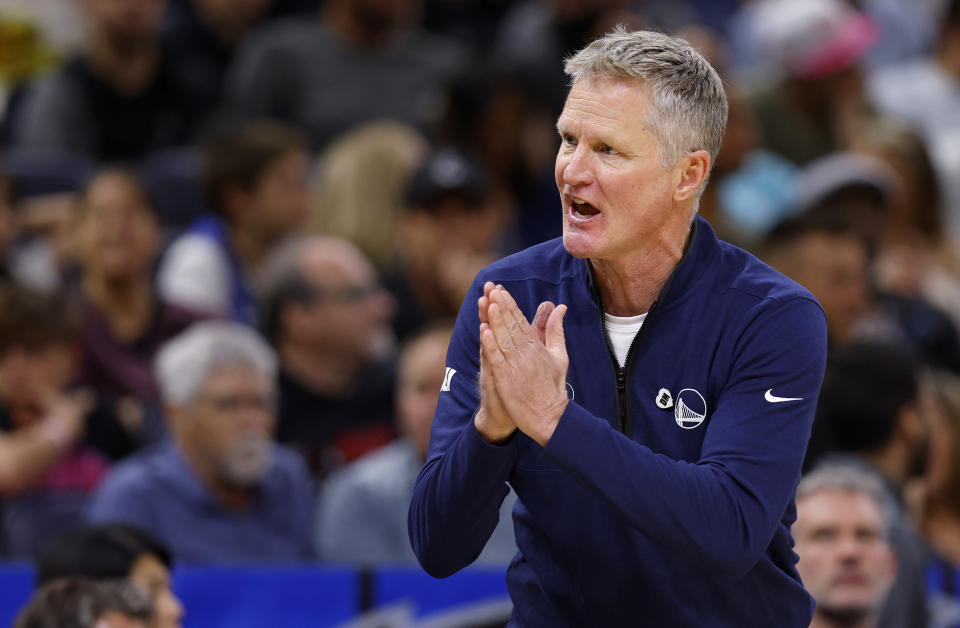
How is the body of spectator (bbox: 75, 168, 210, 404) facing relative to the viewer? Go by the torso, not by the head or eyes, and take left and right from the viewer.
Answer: facing the viewer

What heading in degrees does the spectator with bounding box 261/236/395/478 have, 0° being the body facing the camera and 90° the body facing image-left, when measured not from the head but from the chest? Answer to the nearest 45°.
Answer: approximately 315°

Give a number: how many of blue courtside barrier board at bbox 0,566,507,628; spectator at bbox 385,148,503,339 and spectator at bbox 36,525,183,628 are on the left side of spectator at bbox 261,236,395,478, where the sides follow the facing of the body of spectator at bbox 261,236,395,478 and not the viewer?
1

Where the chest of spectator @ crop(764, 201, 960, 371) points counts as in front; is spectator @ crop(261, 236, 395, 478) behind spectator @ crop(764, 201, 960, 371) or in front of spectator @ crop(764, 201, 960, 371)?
in front

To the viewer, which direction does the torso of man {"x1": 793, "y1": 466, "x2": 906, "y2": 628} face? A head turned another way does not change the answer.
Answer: toward the camera

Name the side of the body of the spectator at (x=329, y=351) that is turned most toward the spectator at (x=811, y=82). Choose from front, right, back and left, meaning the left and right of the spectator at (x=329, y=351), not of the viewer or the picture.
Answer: left

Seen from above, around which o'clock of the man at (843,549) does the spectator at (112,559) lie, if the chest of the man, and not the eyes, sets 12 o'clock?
The spectator is roughly at 2 o'clock from the man.

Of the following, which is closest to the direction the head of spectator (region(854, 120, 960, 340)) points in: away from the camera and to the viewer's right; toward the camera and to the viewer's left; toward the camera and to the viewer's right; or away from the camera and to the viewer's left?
toward the camera and to the viewer's left

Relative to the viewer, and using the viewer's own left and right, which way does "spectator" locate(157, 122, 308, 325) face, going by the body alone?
facing to the right of the viewer
